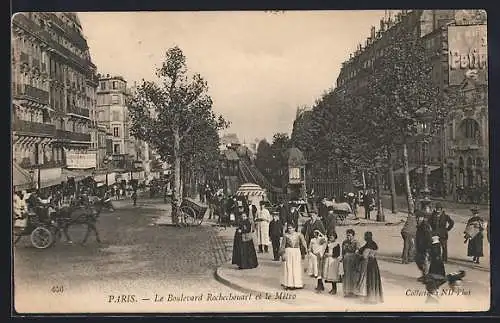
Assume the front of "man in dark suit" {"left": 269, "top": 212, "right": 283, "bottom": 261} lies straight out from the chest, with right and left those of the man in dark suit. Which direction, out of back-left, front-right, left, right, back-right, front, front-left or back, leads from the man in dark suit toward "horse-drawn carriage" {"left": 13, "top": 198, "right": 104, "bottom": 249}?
right

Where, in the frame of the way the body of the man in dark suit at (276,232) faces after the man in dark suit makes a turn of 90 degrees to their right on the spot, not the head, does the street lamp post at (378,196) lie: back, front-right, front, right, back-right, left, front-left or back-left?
back

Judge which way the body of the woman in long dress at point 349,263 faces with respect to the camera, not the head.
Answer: toward the camera

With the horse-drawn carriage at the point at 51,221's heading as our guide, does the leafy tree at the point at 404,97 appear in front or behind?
in front

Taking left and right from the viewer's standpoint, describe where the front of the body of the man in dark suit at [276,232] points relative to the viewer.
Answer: facing the viewer

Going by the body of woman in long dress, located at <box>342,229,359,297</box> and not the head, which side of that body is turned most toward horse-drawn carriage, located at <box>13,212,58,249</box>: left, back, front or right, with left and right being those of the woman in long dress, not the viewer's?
right

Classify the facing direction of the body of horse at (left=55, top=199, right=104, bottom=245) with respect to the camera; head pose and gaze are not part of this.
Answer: to the viewer's right

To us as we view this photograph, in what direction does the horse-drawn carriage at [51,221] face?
facing to the right of the viewer

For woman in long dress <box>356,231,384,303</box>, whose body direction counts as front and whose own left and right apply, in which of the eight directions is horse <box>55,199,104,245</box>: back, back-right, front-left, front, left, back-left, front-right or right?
front-right

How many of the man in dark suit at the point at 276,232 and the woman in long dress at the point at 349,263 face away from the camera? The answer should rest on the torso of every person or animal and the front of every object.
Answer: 0

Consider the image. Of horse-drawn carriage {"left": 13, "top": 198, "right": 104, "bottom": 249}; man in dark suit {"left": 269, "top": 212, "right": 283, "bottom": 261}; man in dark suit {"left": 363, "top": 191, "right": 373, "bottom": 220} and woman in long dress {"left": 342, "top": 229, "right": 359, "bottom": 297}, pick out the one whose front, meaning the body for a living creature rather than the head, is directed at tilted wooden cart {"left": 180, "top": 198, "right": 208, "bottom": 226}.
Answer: horse-drawn carriage {"left": 13, "top": 198, "right": 104, "bottom": 249}
